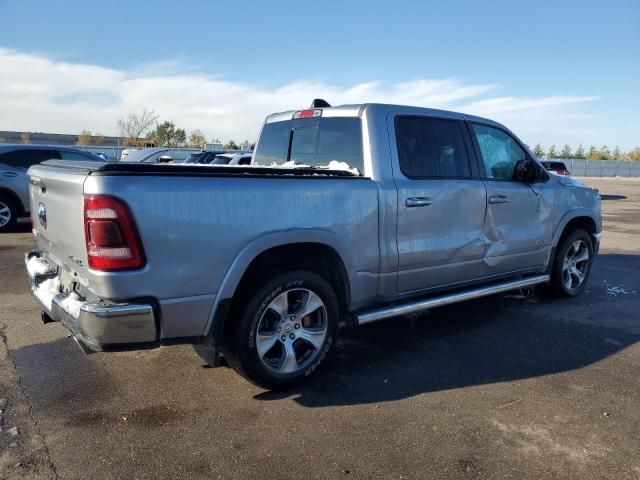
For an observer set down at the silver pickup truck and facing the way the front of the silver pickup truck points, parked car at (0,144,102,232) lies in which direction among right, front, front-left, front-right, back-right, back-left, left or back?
left

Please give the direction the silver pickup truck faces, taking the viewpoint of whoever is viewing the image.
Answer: facing away from the viewer and to the right of the viewer
